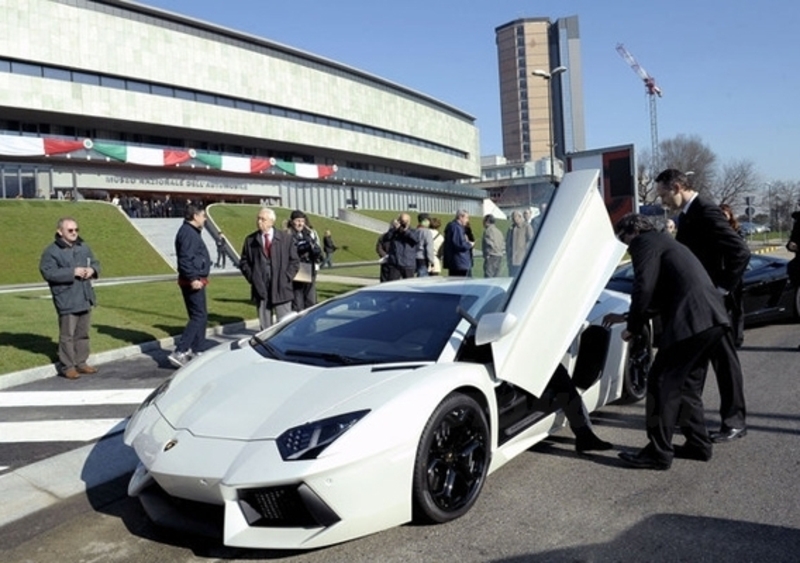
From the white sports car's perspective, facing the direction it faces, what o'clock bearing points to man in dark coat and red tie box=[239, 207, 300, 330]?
The man in dark coat and red tie is roughly at 4 o'clock from the white sports car.

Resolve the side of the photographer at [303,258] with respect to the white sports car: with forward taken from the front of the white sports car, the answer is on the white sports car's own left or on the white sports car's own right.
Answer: on the white sports car's own right

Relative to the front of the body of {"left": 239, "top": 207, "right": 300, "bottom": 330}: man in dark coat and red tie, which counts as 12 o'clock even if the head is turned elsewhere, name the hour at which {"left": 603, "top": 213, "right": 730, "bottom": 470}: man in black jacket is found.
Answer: The man in black jacket is roughly at 11 o'clock from the man in dark coat and red tie.

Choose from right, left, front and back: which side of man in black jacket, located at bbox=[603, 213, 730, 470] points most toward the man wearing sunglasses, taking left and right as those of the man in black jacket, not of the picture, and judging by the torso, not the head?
front

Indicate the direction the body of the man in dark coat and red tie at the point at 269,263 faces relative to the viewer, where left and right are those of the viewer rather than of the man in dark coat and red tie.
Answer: facing the viewer

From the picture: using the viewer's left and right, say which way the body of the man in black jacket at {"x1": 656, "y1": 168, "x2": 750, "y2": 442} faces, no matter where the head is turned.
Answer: facing to the left of the viewer

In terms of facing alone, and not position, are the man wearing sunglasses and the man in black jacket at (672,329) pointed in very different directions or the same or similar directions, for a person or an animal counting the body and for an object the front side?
very different directions

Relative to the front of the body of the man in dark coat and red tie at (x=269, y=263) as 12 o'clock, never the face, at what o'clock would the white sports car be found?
The white sports car is roughly at 12 o'clock from the man in dark coat and red tie.

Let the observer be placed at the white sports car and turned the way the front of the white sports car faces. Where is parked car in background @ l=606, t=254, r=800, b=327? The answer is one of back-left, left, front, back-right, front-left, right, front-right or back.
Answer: back

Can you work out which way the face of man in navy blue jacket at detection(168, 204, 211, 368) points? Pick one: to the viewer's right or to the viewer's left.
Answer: to the viewer's right

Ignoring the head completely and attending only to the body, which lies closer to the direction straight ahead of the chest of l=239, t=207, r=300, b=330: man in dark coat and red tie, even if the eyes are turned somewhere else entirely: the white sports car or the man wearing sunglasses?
the white sports car

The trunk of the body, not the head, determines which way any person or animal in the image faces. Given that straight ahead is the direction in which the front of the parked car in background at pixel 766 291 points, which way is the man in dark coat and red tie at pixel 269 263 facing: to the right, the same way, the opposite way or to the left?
to the left

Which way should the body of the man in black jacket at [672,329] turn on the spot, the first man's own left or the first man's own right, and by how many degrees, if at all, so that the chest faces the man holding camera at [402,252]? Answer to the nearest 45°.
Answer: approximately 45° to the first man's own right

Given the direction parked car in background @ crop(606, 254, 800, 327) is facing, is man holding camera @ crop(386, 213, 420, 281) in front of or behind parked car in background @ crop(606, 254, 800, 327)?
in front

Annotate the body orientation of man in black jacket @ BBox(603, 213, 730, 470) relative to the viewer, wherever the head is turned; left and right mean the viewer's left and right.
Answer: facing to the left of the viewer

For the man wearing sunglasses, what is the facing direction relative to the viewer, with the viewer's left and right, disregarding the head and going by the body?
facing the viewer and to the right of the viewer
